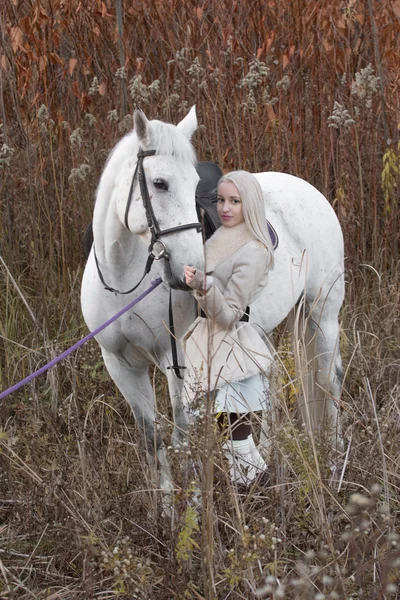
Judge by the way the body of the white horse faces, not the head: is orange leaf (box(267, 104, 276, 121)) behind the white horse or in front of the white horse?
behind

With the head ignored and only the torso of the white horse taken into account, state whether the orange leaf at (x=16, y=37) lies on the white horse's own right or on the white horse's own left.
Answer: on the white horse's own right

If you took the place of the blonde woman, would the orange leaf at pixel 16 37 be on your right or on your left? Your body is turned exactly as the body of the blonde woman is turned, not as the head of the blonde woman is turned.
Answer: on your right
